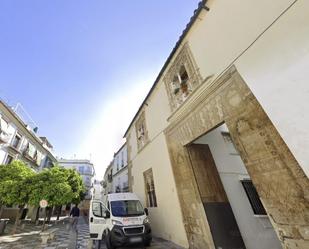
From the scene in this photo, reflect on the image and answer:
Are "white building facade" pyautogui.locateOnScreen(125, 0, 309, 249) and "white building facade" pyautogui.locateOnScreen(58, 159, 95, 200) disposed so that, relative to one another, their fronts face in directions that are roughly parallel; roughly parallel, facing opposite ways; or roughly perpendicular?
roughly perpendicular

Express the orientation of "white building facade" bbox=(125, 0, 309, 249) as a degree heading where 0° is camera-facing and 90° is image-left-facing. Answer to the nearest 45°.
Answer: approximately 45°

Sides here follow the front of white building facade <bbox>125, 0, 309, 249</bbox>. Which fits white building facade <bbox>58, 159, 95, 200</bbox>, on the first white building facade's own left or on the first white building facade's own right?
on the first white building facade's own right

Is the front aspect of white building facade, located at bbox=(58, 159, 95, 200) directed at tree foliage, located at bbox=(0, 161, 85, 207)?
yes

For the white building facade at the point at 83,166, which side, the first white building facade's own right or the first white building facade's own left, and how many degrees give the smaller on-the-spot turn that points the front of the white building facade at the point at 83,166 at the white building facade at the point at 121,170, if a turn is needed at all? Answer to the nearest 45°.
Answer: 0° — it already faces it

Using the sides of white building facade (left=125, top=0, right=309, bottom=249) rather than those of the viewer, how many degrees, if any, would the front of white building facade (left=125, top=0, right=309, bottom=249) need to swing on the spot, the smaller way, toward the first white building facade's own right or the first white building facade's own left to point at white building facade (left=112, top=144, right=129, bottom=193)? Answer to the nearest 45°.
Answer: approximately 90° to the first white building facade's own right

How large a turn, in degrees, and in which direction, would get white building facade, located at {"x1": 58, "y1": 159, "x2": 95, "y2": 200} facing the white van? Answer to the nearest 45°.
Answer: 0° — it already faces it

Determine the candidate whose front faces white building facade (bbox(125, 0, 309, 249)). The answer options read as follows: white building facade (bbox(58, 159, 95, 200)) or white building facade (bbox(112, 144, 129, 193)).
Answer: white building facade (bbox(58, 159, 95, 200))

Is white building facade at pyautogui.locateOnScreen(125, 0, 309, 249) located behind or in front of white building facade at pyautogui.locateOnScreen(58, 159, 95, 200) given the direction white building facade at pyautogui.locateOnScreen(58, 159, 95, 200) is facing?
in front

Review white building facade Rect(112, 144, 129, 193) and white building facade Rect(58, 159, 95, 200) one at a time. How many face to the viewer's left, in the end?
1

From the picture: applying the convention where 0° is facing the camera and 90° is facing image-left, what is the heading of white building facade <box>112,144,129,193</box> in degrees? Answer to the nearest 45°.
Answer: approximately 90°
